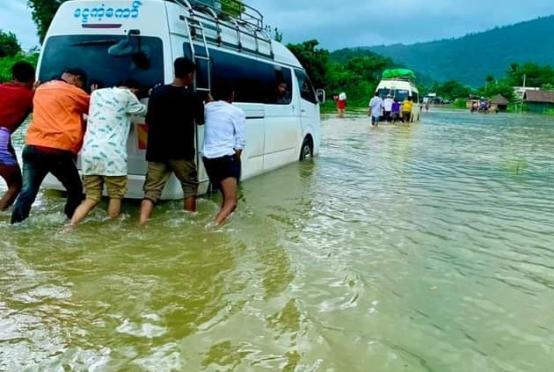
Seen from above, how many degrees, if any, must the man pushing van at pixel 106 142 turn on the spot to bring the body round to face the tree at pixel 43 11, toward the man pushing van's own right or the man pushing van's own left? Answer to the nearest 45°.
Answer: approximately 45° to the man pushing van's own left

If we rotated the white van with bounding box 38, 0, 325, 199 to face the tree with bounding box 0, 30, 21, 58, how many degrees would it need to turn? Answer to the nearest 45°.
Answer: approximately 45° to its left

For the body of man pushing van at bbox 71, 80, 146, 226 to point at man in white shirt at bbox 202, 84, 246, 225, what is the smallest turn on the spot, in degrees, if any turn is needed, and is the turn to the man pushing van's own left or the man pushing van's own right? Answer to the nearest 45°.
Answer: approximately 45° to the man pushing van's own right

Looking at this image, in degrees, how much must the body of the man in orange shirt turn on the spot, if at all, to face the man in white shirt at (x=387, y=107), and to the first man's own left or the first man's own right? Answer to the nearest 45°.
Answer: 0° — they already face them

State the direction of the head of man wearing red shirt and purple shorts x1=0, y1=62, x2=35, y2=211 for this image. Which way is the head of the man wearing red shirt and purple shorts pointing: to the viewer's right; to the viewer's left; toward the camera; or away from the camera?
away from the camera

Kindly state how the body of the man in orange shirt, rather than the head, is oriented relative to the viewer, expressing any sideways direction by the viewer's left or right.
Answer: facing away from the viewer and to the right of the viewer

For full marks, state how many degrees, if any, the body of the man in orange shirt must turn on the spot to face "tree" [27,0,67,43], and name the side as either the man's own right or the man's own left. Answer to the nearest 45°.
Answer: approximately 45° to the man's own left

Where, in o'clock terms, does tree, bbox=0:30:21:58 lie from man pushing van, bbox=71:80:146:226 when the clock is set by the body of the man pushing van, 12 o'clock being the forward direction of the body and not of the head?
The tree is roughly at 10 o'clock from the man pushing van.

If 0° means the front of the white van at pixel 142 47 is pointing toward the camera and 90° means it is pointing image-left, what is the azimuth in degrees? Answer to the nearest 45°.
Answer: approximately 225°

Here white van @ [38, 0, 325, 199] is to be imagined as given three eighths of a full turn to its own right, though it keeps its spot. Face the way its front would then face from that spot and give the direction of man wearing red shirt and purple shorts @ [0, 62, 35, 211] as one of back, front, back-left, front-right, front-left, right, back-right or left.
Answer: right

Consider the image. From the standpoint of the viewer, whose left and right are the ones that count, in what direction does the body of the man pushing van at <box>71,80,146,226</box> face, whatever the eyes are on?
facing away from the viewer and to the right of the viewer

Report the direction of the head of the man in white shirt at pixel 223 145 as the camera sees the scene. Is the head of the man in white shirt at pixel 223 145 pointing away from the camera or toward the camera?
away from the camera

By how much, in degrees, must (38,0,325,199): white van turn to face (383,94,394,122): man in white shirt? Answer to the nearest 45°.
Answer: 0° — it already faces them
